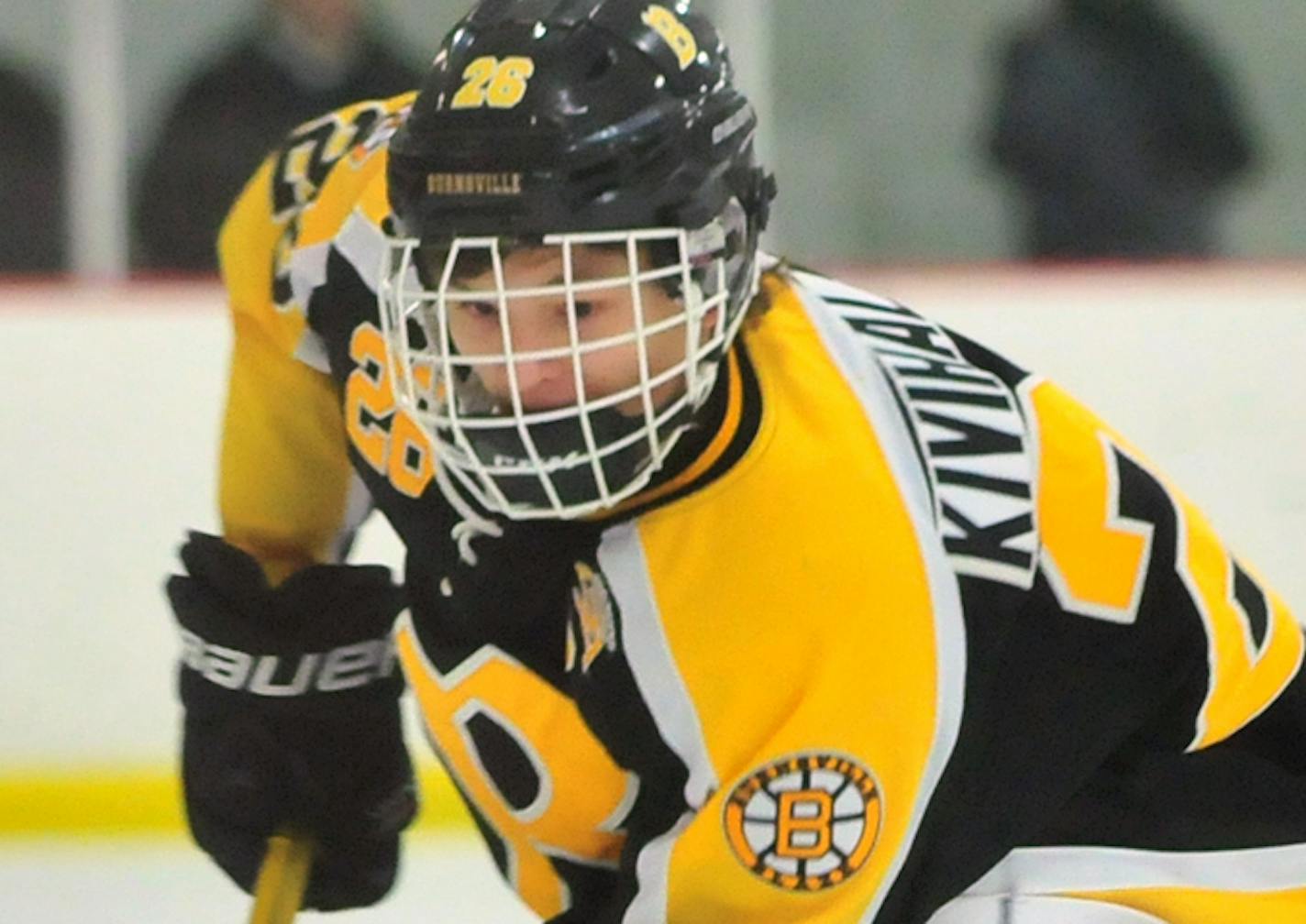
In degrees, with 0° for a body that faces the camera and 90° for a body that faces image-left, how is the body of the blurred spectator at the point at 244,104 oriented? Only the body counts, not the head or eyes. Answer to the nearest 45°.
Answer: approximately 0°

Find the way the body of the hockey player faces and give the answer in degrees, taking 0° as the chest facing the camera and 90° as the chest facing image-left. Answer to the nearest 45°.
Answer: approximately 45°

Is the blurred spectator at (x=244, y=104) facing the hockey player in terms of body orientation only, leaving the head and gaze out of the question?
yes

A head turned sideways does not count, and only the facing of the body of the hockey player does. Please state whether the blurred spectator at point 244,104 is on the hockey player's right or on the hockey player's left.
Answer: on the hockey player's right

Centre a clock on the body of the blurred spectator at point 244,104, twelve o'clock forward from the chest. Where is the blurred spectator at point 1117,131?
the blurred spectator at point 1117,131 is roughly at 9 o'clock from the blurred spectator at point 244,104.

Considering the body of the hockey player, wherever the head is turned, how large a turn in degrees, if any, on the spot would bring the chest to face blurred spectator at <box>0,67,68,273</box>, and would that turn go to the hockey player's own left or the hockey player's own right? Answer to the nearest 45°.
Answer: approximately 90° to the hockey player's own right
